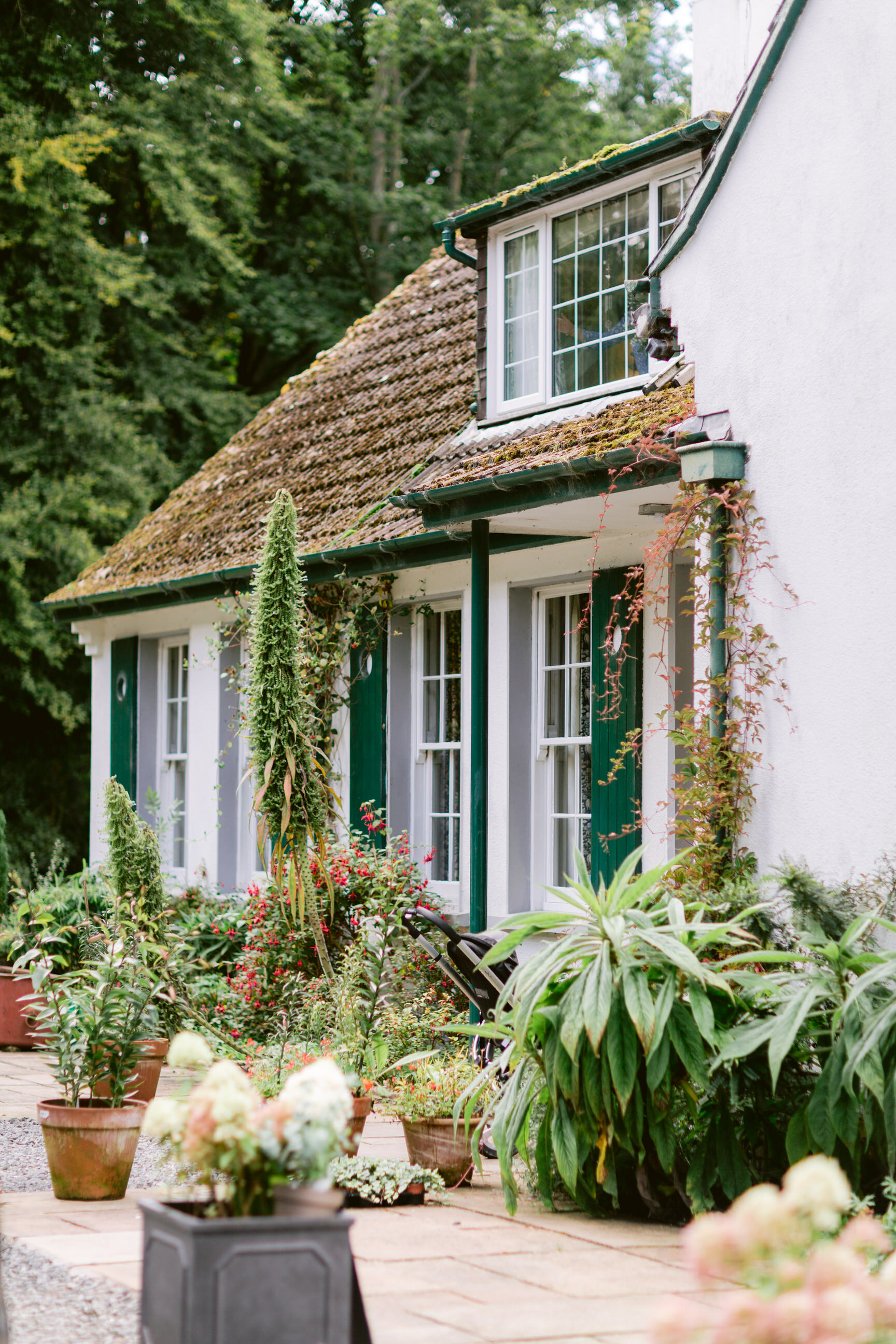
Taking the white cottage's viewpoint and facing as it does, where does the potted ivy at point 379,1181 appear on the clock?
The potted ivy is roughly at 11 o'clock from the white cottage.

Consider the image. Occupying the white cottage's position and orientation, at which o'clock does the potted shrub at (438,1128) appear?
The potted shrub is roughly at 11 o'clock from the white cottage.

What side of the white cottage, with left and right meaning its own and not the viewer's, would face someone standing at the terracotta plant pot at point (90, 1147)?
front

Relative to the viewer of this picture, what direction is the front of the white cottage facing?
facing the viewer and to the left of the viewer

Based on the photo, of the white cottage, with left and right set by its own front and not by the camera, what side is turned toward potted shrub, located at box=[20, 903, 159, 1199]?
front
